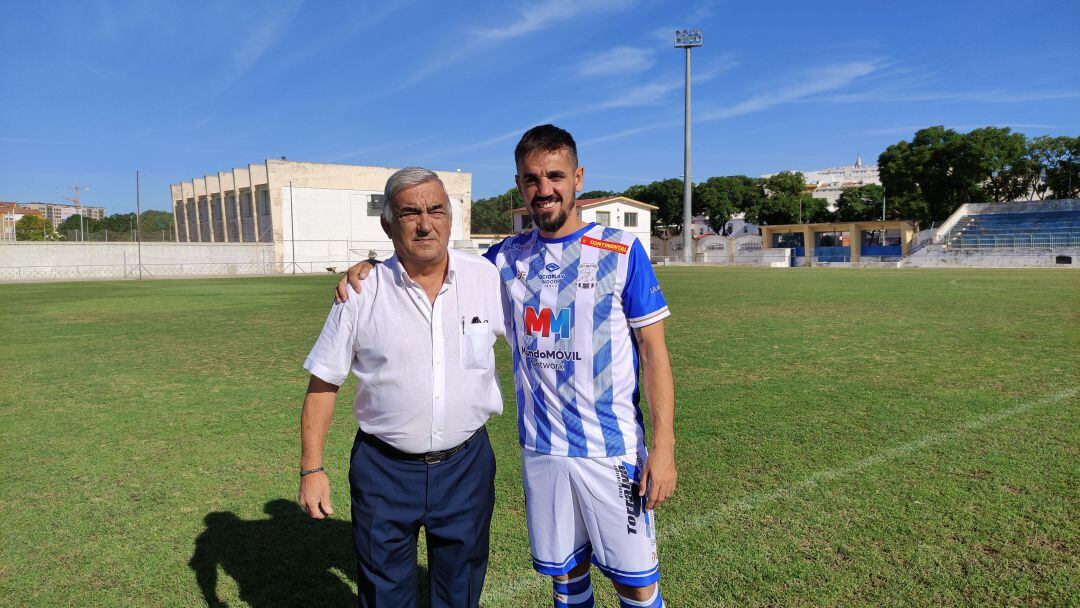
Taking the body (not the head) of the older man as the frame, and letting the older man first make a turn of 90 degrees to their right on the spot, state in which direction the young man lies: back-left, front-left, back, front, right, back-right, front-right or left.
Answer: back

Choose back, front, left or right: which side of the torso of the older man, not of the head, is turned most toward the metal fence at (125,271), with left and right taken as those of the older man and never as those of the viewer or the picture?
back

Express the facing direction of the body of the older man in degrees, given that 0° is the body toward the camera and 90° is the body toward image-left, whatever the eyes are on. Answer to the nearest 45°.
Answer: approximately 0°
